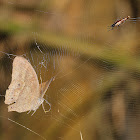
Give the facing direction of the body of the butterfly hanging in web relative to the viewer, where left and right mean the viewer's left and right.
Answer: facing to the right of the viewer
